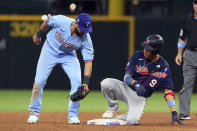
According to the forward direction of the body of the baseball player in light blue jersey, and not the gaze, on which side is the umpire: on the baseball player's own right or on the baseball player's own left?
on the baseball player's own left

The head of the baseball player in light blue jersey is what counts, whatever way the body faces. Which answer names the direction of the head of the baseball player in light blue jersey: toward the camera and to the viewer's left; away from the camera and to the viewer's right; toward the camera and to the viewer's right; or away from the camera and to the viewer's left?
toward the camera and to the viewer's right

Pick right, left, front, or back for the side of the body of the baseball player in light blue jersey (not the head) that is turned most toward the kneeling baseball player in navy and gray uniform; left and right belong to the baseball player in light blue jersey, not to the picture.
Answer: left

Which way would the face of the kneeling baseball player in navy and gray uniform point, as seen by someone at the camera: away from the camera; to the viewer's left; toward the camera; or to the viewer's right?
to the viewer's left

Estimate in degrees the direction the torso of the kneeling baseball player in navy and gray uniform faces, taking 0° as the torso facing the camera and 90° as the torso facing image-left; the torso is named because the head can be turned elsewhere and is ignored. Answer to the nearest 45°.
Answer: approximately 45°

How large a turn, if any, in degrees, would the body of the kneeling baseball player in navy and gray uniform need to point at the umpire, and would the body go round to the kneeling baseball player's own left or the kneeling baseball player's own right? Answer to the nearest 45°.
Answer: approximately 180°

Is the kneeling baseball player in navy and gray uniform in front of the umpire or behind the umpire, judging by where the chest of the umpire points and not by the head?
in front
